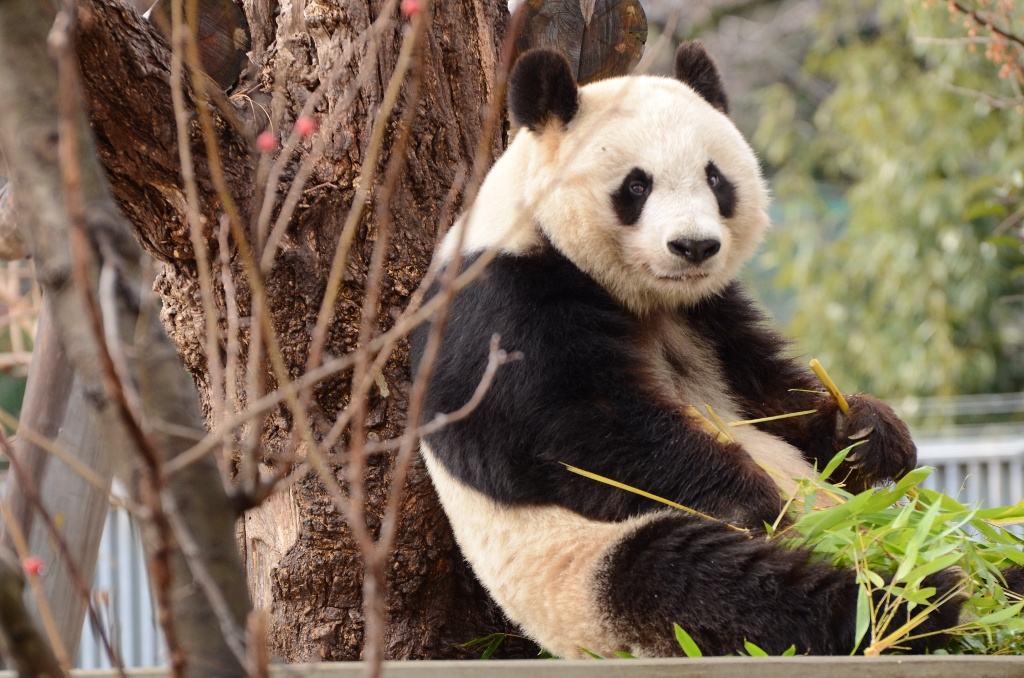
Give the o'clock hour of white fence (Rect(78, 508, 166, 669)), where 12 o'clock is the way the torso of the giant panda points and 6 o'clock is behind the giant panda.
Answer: The white fence is roughly at 6 o'clock from the giant panda.

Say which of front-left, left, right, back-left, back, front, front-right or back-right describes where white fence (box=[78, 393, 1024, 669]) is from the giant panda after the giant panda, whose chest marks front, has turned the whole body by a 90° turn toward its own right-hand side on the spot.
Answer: right

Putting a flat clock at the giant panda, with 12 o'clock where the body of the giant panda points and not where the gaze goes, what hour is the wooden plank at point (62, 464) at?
The wooden plank is roughly at 5 o'clock from the giant panda.

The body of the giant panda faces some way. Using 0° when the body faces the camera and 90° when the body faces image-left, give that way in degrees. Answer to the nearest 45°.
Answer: approximately 315°

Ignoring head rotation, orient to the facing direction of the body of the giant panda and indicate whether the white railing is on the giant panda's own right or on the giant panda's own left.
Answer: on the giant panda's own left

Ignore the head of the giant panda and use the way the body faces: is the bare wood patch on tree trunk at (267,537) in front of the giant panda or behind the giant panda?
behind
